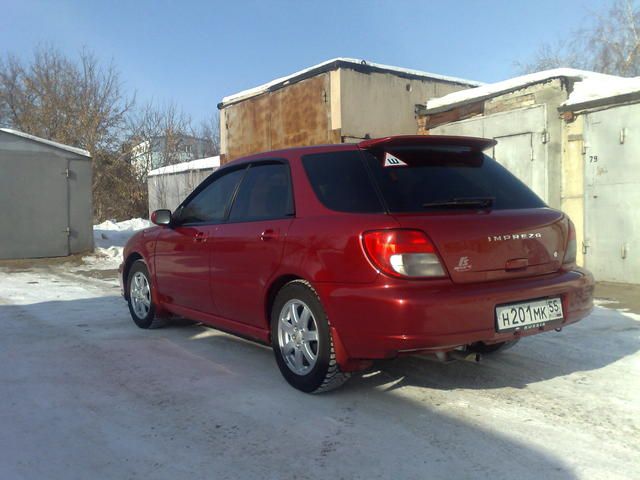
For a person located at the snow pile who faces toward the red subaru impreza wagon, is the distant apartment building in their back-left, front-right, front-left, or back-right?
back-left

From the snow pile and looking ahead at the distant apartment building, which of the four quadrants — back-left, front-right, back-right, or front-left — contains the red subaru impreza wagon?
back-right

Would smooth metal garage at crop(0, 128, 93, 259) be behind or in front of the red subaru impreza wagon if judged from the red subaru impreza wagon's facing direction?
in front

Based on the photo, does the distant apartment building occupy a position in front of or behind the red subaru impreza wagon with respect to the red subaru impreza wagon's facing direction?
in front

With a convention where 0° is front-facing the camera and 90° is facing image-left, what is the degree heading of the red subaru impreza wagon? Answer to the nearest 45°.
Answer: approximately 135°
